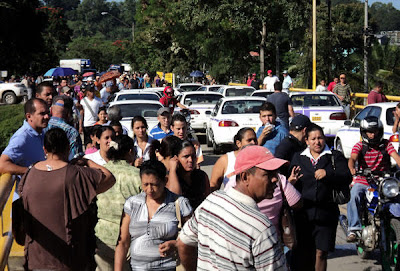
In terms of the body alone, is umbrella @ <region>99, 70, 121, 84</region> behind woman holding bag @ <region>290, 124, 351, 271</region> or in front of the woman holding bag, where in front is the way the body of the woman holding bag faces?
behind

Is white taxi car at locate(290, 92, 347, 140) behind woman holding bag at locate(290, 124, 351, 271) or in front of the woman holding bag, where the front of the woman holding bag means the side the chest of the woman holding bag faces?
behind
